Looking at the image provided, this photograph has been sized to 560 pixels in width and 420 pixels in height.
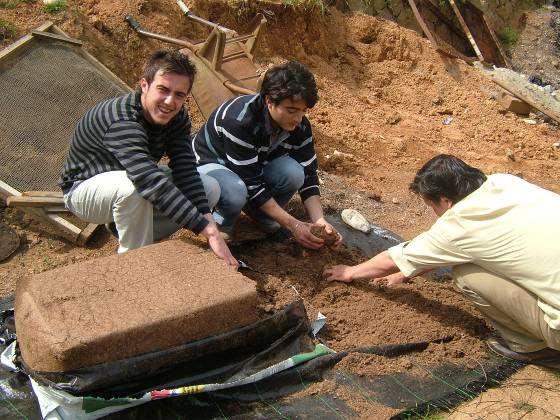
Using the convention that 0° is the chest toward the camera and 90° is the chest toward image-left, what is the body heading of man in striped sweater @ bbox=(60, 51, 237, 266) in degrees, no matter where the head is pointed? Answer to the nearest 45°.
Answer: approximately 315°

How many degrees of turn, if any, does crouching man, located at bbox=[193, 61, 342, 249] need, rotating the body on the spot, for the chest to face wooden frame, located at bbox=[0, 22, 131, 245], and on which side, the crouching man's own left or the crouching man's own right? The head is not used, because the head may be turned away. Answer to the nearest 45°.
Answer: approximately 135° to the crouching man's own right

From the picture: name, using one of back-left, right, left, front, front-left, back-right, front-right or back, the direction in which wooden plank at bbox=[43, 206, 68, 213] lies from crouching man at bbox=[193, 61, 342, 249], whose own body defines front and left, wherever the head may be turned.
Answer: back-right

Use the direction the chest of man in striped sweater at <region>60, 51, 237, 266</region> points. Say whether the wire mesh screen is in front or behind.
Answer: behind

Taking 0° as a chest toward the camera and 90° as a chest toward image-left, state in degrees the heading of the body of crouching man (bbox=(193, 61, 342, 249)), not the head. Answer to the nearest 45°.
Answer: approximately 315°
